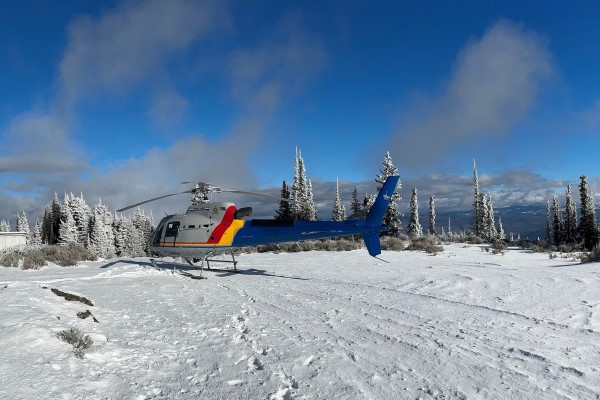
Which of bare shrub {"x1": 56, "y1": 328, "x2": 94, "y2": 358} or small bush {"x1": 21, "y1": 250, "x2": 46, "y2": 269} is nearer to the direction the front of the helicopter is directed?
the small bush

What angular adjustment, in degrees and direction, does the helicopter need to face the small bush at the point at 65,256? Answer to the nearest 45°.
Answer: approximately 45° to its right

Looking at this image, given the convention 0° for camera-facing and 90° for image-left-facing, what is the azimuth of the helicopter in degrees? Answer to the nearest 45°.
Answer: approximately 90°

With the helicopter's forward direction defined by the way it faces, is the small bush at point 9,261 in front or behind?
in front

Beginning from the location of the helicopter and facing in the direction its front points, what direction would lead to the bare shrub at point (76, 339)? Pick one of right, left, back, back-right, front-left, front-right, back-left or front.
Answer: left

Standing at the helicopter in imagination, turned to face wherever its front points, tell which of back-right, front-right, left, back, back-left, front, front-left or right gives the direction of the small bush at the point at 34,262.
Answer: front

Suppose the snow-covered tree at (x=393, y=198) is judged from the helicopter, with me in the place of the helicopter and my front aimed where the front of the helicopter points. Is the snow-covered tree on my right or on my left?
on my right
